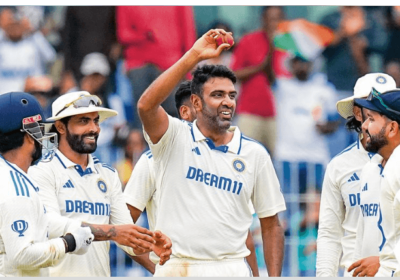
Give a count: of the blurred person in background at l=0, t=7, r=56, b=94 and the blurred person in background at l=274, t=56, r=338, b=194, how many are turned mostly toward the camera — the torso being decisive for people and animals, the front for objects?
2

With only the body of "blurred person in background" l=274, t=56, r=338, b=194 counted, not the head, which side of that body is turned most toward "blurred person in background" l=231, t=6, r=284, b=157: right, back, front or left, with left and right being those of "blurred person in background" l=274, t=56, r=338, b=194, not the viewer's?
right

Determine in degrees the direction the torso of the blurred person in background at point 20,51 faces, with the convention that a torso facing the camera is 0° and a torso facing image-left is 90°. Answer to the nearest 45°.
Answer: approximately 0°

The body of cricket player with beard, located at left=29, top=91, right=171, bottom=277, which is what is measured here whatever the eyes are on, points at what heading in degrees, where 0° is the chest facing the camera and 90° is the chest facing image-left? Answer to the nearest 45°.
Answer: approximately 315°

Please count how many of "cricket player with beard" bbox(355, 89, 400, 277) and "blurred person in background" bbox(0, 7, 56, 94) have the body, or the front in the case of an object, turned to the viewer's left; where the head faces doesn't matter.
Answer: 1

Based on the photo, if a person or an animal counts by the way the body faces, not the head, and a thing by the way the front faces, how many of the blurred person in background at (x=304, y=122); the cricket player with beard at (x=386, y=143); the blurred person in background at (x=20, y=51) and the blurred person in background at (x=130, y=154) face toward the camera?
3

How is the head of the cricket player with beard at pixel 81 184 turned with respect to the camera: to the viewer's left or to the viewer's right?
to the viewer's right

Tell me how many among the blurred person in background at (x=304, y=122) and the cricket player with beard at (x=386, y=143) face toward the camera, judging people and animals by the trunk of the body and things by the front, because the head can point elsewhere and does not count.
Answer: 1
